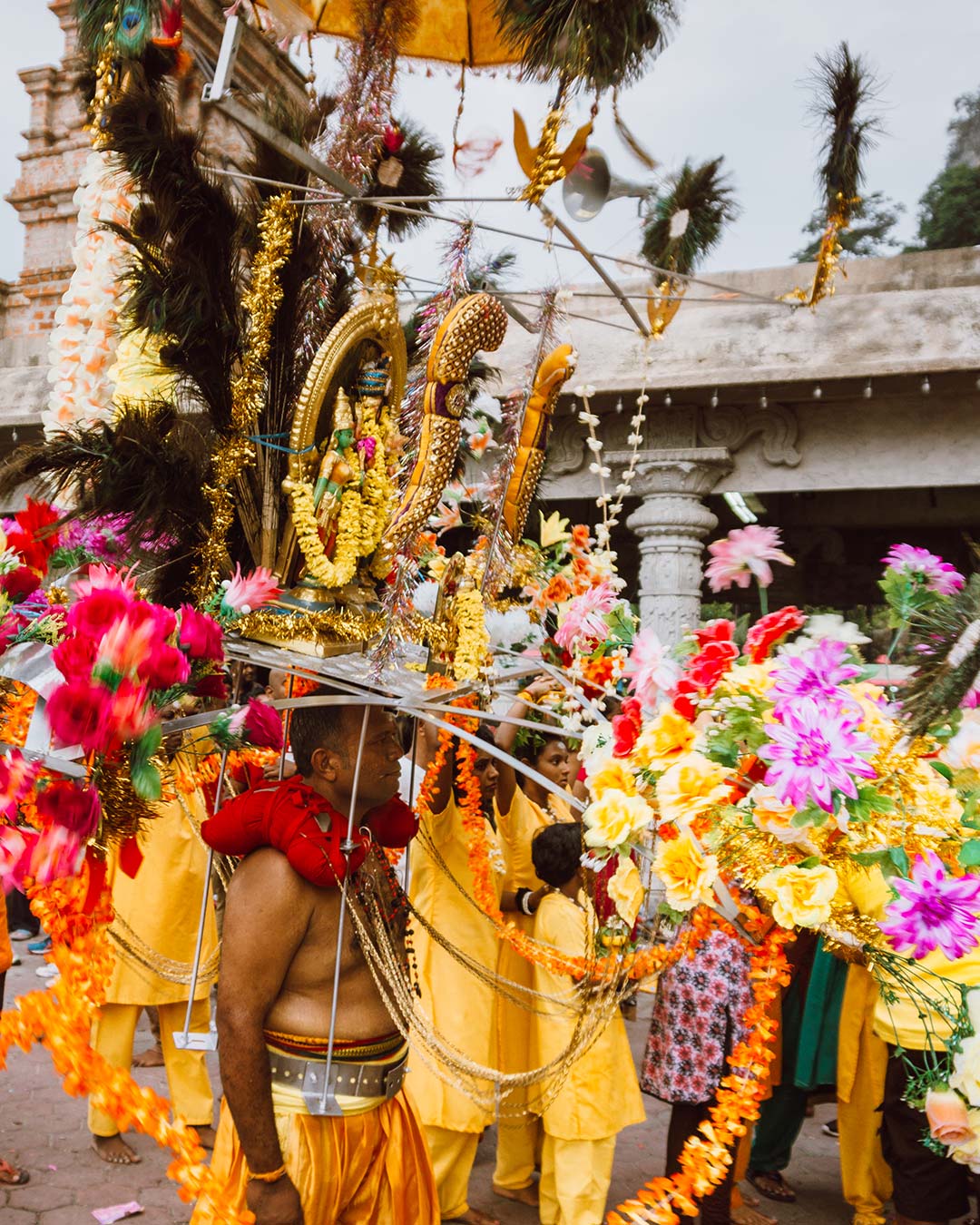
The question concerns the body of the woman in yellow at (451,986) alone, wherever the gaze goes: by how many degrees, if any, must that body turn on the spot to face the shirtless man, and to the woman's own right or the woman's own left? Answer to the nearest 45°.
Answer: approximately 90° to the woman's own right

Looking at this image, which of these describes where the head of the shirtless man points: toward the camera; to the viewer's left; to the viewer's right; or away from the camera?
to the viewer's right
